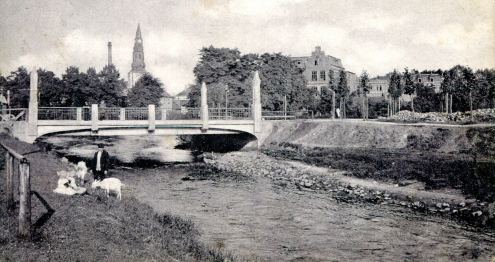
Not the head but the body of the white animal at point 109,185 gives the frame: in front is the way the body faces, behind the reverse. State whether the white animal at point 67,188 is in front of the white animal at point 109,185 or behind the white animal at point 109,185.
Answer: in front

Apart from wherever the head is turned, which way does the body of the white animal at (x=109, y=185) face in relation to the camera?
to the viewer's left

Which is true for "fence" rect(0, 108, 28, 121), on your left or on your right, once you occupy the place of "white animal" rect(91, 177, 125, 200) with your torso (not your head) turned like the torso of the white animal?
on your right

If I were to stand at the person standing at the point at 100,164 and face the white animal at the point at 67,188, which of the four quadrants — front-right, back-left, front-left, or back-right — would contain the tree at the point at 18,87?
back-right

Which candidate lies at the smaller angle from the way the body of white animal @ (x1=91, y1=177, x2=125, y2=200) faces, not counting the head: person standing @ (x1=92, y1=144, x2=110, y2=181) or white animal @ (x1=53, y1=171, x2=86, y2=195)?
the white animal

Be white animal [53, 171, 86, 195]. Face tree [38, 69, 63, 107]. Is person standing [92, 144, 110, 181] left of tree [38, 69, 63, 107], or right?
right

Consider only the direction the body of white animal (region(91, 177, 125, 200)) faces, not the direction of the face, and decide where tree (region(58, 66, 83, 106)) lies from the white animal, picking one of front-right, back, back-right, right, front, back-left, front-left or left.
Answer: right

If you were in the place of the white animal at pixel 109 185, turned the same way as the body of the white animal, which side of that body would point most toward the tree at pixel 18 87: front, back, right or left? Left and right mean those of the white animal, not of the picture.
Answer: right
